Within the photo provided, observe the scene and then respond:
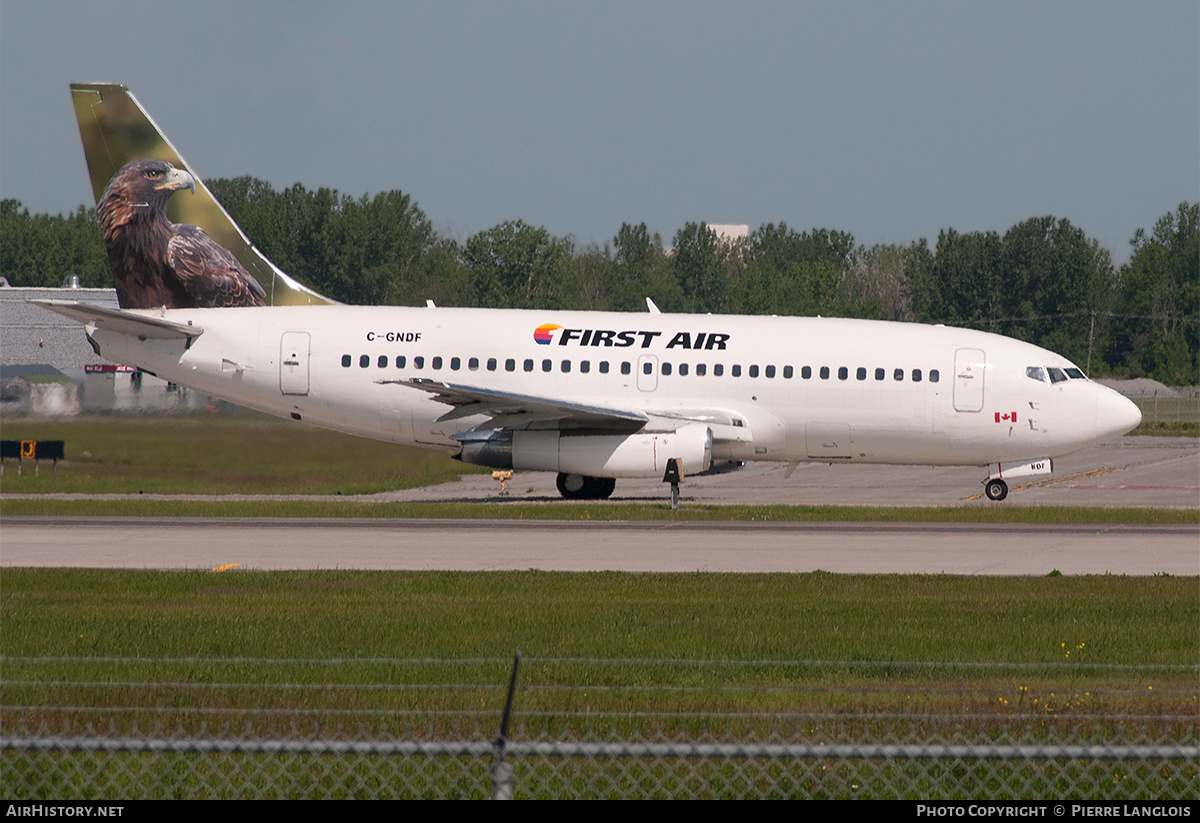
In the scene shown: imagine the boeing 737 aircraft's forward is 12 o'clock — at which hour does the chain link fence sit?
The chain link fence is roughly at 3 o'clock from the boeing 737 aircraft.

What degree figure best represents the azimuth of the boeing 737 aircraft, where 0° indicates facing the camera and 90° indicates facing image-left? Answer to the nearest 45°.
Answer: approximately 270°
